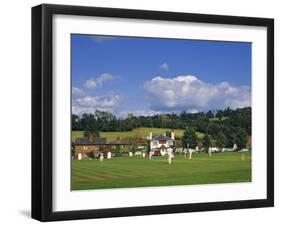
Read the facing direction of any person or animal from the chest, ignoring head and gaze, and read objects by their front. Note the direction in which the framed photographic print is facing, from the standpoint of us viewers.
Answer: facing the viewer and to the right of the viewer
